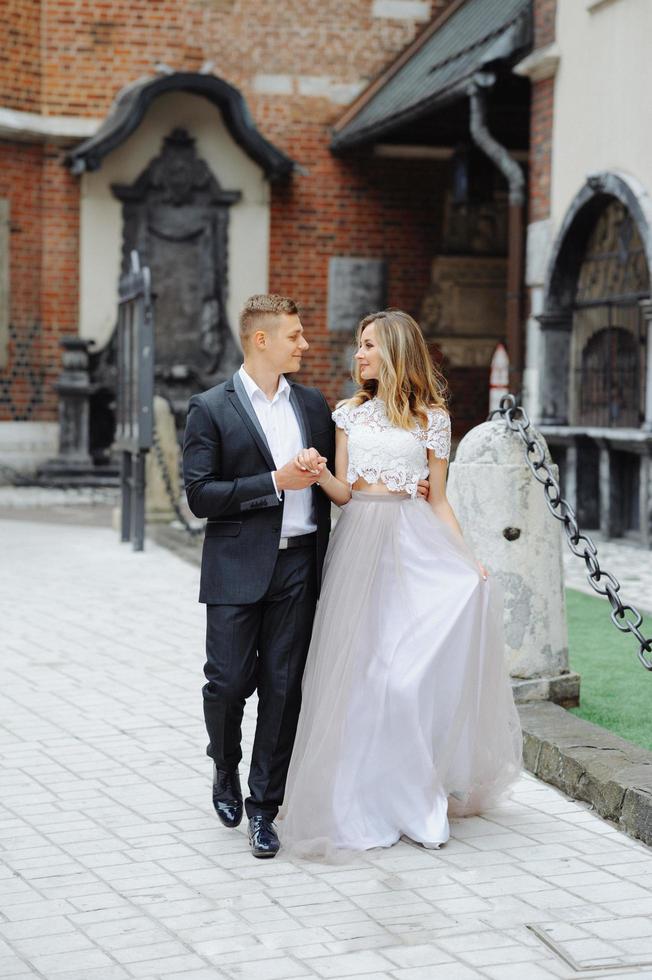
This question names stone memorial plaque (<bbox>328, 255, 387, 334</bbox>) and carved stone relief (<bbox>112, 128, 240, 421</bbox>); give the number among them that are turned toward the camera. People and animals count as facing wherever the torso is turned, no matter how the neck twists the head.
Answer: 2

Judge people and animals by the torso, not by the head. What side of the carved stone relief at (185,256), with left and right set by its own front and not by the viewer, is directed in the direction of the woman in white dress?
front

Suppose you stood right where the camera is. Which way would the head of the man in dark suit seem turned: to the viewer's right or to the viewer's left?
to the viewer's right

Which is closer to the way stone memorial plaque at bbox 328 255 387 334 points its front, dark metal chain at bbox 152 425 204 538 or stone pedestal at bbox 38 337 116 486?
the dark metal chain

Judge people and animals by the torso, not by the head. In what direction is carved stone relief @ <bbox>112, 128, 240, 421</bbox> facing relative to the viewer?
toward the camera

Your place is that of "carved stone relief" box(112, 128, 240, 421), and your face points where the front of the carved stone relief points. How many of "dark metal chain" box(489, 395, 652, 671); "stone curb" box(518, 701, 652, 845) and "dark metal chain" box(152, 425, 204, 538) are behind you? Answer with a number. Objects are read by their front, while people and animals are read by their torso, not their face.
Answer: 0

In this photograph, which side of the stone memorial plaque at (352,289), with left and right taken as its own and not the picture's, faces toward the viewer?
front

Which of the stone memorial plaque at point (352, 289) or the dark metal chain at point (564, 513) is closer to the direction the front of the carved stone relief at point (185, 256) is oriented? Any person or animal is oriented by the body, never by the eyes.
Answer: the dark metal chain

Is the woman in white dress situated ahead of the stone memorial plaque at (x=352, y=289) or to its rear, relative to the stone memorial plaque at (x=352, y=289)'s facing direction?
ahead

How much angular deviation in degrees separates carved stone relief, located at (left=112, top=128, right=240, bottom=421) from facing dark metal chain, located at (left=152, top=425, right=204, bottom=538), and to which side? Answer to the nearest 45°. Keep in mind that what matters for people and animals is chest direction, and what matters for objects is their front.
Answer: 0° — it already faces it

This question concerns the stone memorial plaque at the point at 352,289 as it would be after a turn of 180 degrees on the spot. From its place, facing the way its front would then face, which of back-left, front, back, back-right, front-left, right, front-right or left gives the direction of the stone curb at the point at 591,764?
back

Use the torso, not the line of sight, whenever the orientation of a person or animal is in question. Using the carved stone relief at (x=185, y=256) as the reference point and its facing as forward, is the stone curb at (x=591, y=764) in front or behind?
in front

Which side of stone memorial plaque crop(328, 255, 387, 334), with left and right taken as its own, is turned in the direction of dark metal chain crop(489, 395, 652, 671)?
front

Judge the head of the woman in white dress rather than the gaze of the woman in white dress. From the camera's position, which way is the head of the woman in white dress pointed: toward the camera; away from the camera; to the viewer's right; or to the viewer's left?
to the viewer's left

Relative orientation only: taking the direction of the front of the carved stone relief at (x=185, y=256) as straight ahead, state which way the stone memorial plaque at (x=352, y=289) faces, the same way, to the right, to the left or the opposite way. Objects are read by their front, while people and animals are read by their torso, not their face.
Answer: the same way

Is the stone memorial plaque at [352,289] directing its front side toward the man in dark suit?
yes
